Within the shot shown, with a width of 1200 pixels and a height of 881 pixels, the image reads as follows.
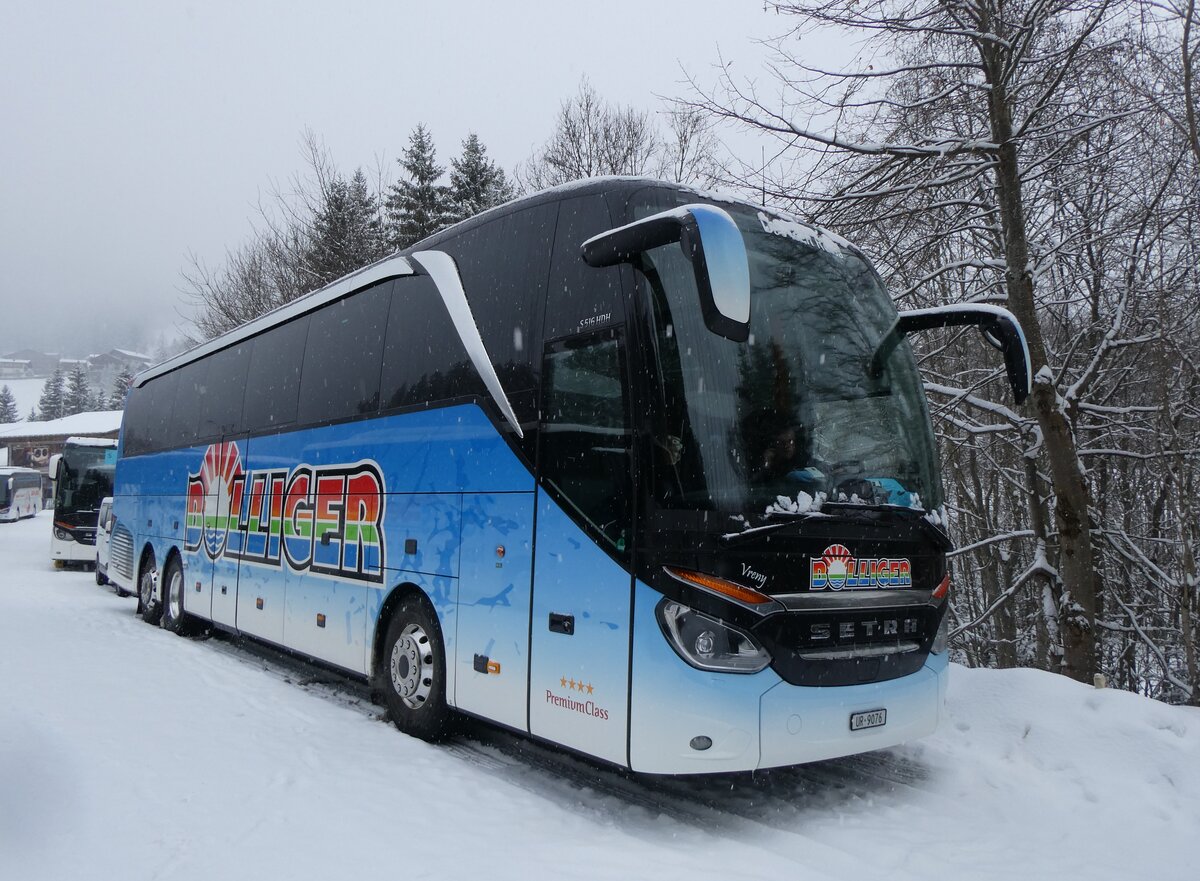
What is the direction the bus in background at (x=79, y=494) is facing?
toward the camera

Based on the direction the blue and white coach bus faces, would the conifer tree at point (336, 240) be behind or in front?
behind

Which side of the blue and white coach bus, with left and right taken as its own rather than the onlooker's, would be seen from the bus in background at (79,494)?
back

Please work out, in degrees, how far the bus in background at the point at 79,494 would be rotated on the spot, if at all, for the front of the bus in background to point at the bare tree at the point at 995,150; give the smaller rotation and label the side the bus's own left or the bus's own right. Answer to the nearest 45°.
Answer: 0° — it already faces it

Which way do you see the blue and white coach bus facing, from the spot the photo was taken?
facing the viewer and to the right of the viewer

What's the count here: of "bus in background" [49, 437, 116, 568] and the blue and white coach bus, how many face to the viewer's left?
0

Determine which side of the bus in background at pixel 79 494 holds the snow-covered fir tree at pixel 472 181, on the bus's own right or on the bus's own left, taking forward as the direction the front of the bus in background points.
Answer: on the bus's own left

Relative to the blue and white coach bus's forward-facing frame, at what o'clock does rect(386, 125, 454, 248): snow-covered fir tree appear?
The snow-covered fir tree is roughly at 7 o'clock from the blue and white coach bus.
